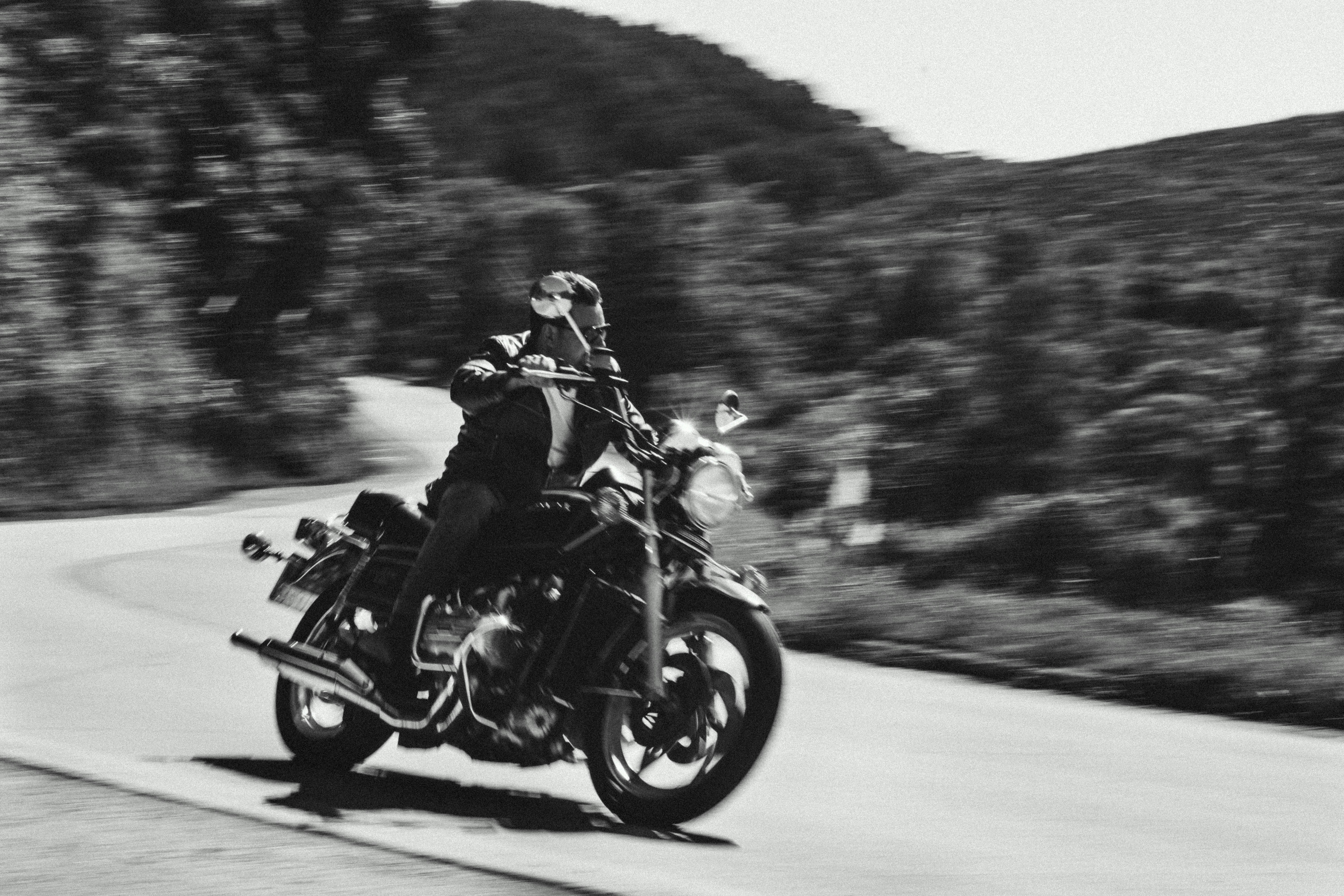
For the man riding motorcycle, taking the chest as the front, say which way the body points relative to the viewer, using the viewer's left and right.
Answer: facing the viewer and to the right of the viewer

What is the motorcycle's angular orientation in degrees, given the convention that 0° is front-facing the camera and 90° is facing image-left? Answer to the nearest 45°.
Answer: approximately 315°
